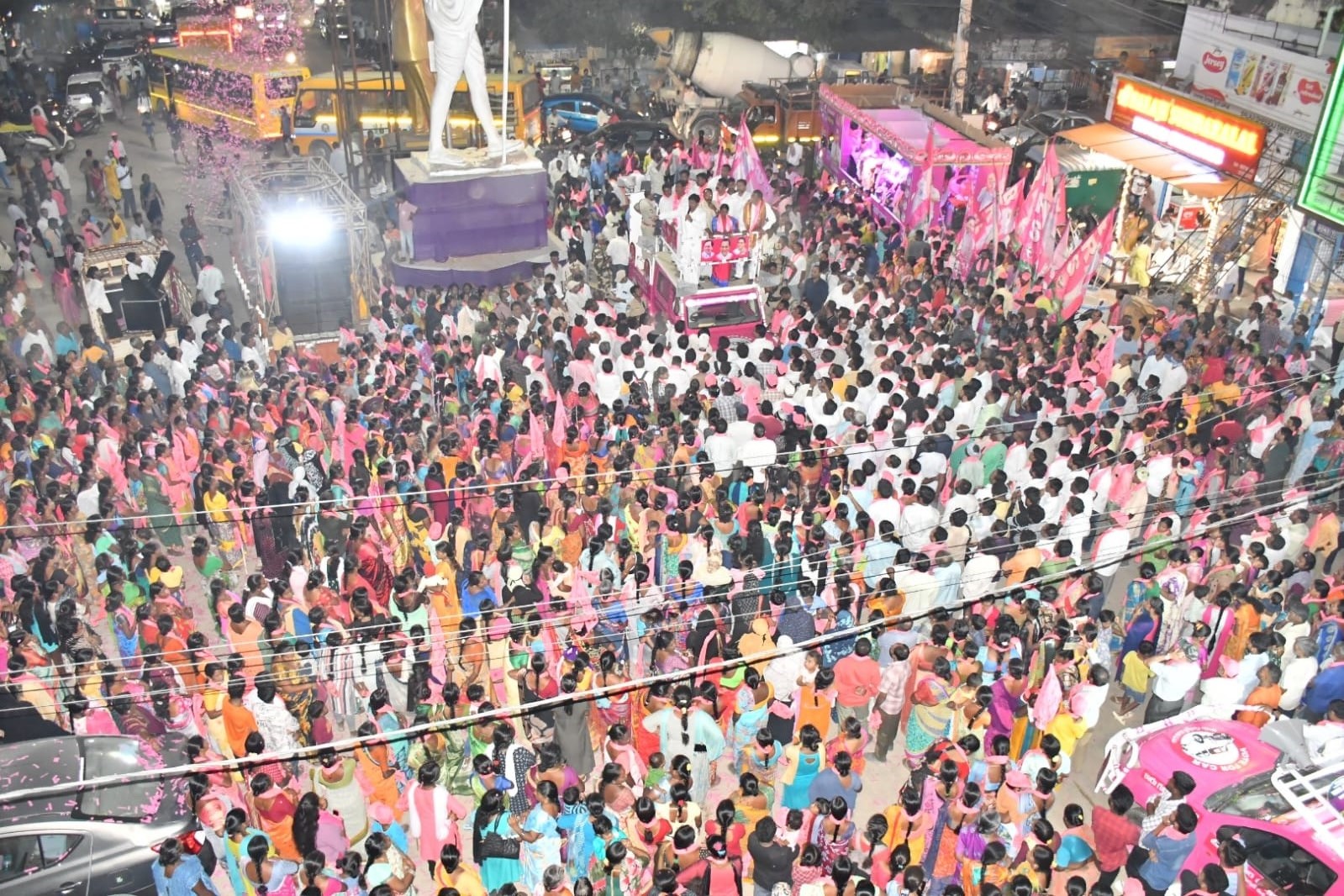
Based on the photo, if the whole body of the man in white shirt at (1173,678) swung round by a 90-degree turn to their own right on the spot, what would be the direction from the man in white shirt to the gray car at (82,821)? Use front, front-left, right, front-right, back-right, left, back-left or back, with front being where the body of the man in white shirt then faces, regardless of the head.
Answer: back

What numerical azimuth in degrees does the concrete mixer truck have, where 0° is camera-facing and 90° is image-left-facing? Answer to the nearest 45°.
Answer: approximately 270°

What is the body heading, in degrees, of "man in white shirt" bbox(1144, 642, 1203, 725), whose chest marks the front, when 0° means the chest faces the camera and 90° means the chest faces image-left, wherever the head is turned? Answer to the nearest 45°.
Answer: approximately 135°

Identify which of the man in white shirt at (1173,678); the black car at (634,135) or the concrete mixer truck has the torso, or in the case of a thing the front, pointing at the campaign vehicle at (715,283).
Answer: the man in white shirt

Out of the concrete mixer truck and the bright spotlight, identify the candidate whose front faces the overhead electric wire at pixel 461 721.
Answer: the bright spotlight

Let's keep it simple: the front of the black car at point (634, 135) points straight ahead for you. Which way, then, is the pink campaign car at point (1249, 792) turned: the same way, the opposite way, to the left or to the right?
to the right

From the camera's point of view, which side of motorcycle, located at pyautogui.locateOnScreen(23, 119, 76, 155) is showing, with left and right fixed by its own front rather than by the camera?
right

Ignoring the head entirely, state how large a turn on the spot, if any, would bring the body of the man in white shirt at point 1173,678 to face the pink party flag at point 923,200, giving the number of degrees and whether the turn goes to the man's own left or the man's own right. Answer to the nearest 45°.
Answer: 0° — they already face it
